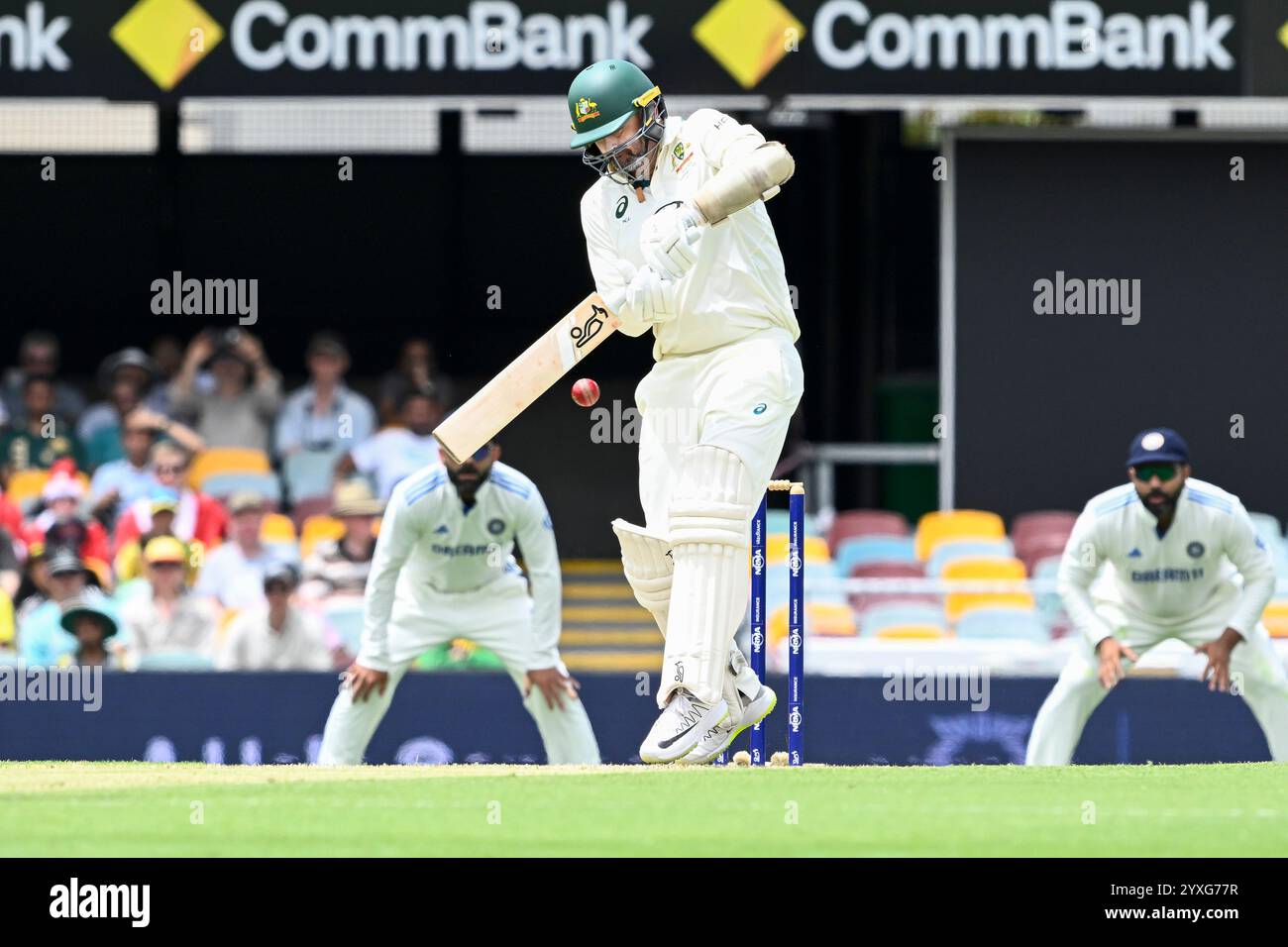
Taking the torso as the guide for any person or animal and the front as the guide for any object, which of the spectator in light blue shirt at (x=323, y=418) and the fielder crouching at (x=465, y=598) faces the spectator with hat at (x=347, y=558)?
the spectator in light blue shirt

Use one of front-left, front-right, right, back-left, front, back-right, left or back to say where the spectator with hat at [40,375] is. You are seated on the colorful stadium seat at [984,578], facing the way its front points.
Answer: right

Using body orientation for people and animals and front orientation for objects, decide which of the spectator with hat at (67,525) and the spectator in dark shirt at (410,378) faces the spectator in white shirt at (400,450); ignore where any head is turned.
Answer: the spectator in dark shirt at (410,378)

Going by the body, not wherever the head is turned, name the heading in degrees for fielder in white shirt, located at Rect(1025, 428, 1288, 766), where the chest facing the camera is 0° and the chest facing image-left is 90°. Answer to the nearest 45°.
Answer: approximately 0°

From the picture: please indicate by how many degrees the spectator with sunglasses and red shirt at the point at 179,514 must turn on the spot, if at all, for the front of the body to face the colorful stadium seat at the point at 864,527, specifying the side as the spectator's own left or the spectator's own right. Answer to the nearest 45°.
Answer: approximately 90° to the spectator's own left

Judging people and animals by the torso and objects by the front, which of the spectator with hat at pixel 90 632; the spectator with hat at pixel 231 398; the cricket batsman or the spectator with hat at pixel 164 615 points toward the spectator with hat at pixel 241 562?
the spectator with hat at pixel 231 398

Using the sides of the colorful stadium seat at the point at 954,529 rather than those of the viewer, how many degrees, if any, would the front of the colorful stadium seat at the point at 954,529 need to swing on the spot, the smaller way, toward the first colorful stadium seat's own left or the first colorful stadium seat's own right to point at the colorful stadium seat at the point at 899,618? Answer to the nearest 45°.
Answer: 0° — it already faces it
